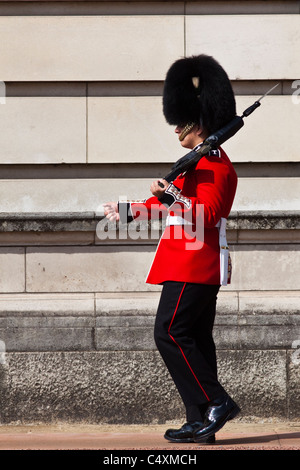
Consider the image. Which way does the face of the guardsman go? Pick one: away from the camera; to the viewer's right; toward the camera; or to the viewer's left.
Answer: to the viewer's left

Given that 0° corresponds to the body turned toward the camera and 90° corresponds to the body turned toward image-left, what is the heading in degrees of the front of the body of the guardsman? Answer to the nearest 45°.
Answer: approximately 90°
